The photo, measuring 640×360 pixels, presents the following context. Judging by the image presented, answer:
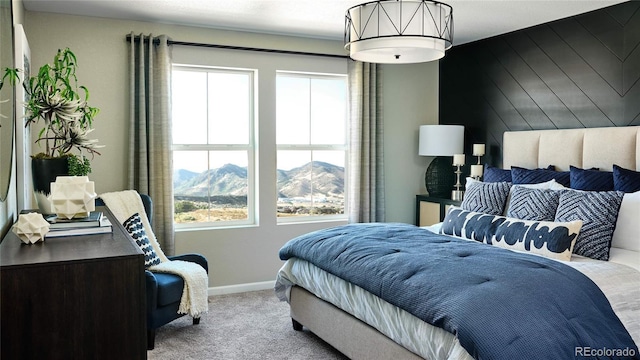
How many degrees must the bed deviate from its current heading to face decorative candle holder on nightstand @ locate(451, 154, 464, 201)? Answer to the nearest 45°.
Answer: approximately 135° to its right

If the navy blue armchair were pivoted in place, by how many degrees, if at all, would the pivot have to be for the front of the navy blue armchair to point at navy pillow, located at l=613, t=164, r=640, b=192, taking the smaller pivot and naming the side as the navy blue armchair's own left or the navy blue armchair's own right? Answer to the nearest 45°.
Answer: approximately 45° to the navy blue armchair's own left

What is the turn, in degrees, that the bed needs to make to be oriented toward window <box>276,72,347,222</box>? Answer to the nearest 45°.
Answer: approximately 90° to its right

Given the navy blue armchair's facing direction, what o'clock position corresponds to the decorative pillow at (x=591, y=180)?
The decorative pillow is roughly at 11 o'clock from the navy blue armchair.

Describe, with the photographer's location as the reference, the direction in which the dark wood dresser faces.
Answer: facing to the right of the viewer

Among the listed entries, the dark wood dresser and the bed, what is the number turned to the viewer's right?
1

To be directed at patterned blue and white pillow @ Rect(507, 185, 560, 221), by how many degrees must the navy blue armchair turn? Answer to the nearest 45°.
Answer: approximately 45° to its left

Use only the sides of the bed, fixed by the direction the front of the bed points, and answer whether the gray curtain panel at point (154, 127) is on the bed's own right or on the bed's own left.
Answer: on the bed's own right

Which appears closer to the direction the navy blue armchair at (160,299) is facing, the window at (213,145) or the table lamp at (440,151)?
the table lamp
